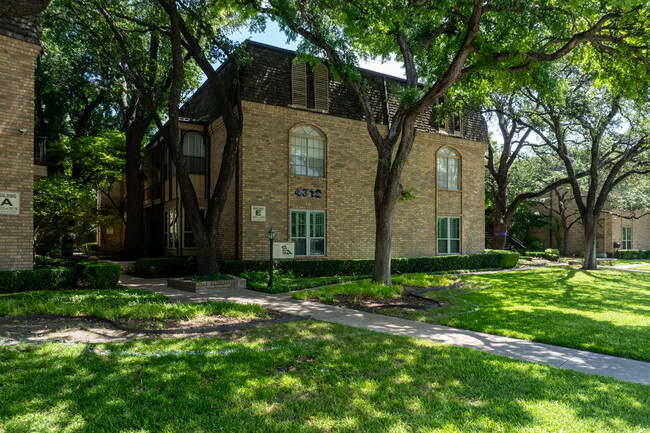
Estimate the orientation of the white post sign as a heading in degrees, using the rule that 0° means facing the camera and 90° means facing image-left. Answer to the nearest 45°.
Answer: approximately 0°

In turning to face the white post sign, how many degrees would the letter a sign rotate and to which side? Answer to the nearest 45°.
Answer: approximately 90° to its left

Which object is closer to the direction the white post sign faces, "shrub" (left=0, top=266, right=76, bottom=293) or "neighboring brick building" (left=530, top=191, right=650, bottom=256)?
the shrub

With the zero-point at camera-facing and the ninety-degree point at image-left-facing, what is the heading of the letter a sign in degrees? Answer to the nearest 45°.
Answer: approximately 0°

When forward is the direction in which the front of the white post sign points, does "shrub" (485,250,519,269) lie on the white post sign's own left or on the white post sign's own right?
on the white post sign's own left

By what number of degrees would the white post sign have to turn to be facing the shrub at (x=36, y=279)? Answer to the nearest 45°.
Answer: approximately 45° to its right

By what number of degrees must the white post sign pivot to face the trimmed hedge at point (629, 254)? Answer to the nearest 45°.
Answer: approximately 135° to its left

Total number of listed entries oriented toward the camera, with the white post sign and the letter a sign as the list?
2
